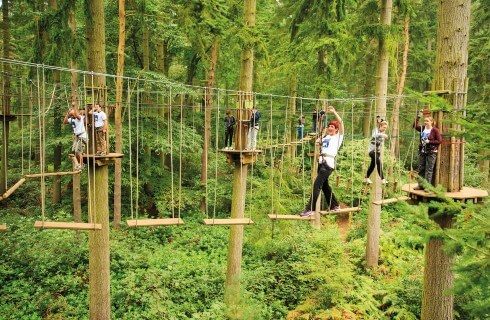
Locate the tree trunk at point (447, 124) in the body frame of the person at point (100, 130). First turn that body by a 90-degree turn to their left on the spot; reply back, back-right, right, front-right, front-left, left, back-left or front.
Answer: front

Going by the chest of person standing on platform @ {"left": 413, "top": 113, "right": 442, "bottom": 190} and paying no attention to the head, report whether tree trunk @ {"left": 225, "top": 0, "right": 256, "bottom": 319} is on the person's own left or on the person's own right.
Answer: on the person's own right

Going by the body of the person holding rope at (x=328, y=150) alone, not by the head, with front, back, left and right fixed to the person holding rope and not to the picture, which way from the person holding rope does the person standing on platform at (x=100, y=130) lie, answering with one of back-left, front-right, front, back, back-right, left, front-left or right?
front-right

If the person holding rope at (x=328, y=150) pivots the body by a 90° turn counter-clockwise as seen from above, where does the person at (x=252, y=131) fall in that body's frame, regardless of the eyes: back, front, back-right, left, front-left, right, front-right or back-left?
back

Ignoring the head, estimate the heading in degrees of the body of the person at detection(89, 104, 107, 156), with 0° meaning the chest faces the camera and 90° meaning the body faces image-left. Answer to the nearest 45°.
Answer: approximately 45°

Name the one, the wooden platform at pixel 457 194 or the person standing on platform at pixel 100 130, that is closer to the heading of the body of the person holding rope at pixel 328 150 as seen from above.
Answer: the person standing on platform

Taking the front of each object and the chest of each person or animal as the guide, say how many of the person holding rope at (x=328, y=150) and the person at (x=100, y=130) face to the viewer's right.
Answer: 0

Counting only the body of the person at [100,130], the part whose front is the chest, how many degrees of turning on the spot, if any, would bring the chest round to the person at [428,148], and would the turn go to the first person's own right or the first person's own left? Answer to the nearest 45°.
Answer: approximately 90° to the first person's own left

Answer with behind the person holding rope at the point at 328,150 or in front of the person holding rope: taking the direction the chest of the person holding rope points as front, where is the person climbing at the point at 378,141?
behind

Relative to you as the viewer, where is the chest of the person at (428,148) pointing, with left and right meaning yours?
facing the viewer and to the left of the viewer

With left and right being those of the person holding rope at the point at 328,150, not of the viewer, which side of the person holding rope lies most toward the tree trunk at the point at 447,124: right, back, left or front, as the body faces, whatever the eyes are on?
left
